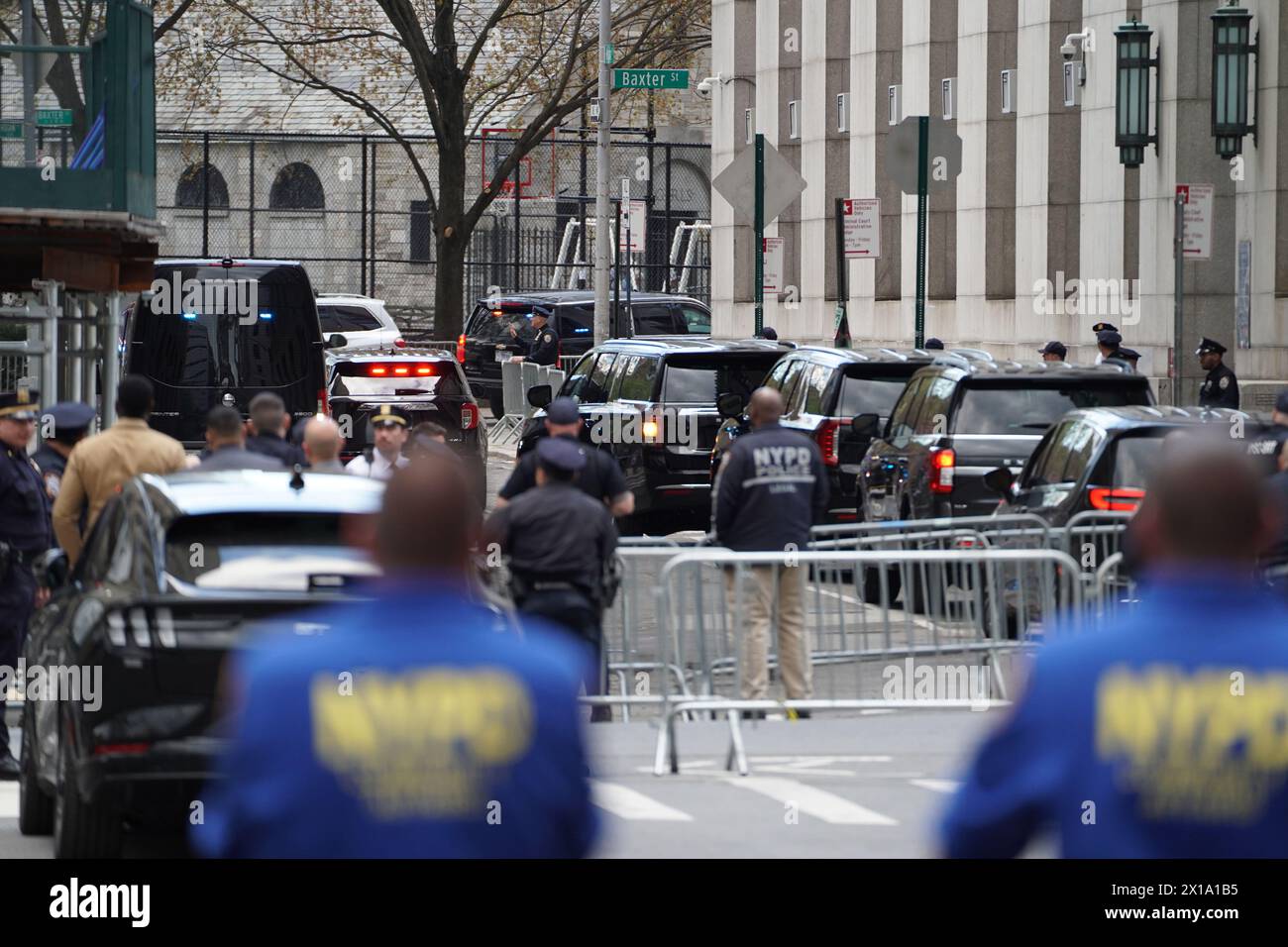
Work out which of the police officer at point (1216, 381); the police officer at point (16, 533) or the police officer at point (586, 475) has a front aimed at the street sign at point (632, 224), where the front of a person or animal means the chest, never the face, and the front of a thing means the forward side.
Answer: the police officer at point (586, 475)

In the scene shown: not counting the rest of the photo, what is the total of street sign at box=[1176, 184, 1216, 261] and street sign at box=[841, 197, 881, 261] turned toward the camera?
2

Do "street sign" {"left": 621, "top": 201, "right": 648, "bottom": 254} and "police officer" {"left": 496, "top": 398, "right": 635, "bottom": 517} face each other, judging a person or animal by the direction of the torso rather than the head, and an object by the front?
yes

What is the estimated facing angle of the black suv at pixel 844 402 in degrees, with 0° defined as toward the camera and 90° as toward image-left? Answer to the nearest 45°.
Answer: approximately 135°

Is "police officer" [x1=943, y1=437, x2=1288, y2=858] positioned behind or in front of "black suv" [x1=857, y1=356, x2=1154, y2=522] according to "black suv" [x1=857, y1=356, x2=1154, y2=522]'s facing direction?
behind

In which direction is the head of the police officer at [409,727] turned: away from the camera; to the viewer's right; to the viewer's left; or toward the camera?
away from the camera

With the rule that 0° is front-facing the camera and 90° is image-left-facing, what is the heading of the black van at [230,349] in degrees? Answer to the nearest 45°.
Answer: approximately 180°

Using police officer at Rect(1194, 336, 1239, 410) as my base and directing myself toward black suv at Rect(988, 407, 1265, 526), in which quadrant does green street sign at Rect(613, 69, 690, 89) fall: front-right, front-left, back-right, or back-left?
back-right

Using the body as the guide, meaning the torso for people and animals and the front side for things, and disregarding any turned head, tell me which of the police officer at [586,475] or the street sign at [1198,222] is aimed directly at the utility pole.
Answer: the police officer

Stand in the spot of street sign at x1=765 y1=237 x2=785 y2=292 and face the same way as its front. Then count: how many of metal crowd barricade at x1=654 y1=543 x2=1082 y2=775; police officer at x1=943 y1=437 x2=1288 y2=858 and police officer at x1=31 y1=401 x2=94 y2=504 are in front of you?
3

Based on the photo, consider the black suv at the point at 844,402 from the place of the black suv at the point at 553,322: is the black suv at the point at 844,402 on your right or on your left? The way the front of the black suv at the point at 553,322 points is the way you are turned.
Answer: on your right

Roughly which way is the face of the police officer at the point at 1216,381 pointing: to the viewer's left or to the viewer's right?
to the viewer's left

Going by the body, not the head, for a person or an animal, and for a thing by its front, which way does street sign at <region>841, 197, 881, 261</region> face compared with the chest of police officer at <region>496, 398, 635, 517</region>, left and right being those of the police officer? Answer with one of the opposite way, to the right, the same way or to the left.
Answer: the opposite way

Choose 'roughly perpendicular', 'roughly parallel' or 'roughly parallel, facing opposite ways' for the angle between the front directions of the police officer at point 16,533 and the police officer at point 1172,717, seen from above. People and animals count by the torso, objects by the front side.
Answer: roughly perpendicular
